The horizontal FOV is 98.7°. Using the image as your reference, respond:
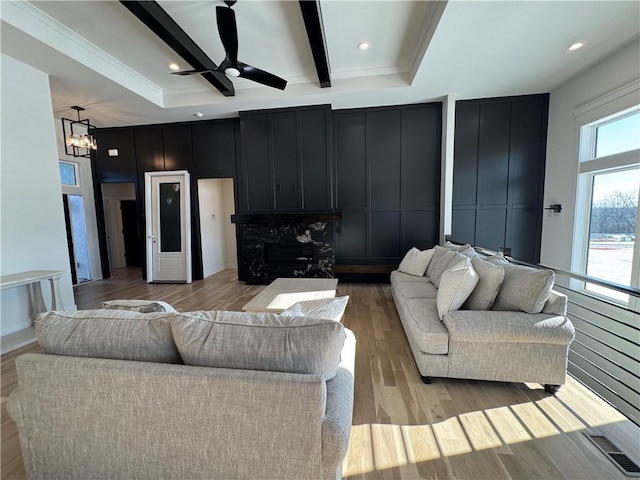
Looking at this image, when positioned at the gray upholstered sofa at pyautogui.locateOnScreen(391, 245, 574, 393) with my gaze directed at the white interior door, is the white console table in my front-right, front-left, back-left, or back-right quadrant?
front-left

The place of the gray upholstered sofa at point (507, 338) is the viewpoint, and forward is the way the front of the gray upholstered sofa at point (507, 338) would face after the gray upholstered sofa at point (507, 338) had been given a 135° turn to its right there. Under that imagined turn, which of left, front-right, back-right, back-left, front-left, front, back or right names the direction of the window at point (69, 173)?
back-left

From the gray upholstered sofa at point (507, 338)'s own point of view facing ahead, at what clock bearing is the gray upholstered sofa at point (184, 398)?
the gray upholstered sofa at point (184, 398) is roughly at 10 o'clock from the gray upholstered sofa at point (507, 338).

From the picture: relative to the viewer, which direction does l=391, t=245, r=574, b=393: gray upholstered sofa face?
to the viewer's left

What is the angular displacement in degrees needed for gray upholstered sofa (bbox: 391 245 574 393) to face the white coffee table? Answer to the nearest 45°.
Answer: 0° — it already faces it

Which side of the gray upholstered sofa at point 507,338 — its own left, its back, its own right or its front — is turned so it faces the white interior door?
front

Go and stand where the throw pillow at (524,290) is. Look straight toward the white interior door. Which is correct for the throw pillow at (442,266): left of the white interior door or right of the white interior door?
right
